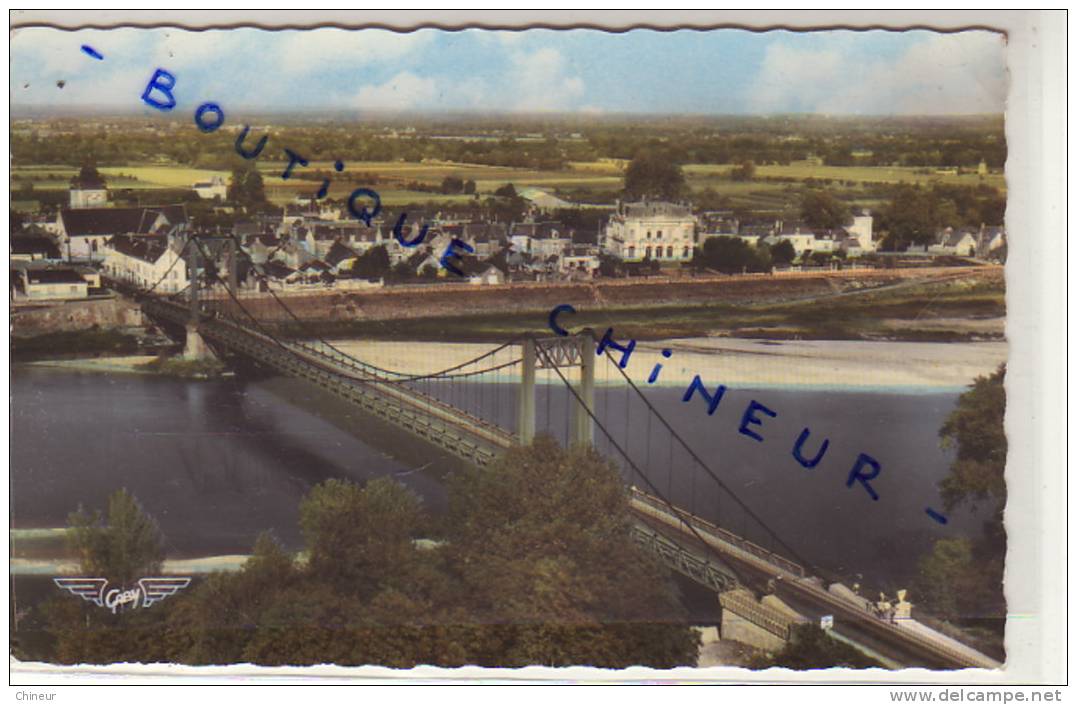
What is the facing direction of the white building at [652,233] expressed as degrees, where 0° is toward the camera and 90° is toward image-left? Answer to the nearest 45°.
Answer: approximately 0°

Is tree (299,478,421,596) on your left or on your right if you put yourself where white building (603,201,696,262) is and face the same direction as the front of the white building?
on your right
